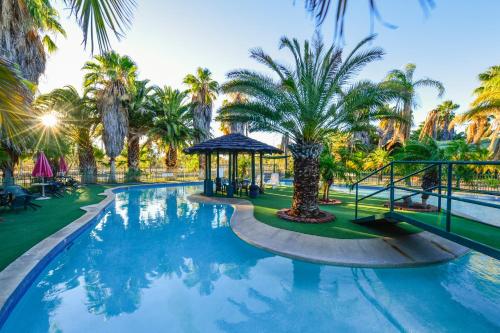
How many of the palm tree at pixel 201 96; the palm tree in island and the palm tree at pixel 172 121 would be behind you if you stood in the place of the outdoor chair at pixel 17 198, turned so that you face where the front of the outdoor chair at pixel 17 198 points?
0

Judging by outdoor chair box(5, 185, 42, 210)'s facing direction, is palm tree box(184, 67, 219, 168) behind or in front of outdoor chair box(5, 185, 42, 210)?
in front

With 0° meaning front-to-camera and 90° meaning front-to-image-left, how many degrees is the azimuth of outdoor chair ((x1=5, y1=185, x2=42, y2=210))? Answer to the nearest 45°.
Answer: approximately 270°

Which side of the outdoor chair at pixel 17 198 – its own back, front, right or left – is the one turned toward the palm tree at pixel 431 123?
front

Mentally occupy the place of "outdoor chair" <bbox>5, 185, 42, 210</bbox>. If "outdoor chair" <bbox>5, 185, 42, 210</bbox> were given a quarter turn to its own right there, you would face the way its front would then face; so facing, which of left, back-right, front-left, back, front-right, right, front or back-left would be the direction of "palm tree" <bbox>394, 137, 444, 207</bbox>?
front-left

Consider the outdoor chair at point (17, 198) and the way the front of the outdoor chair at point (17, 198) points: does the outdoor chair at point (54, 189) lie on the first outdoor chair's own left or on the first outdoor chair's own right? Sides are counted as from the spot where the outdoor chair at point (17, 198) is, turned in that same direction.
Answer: on the first outdoor chair's own left

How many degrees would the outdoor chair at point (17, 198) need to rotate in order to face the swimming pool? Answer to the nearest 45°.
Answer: approximately 90° to its right

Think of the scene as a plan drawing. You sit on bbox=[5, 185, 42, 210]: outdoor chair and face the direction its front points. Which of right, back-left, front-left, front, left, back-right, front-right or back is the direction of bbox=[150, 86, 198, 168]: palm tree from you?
front-left

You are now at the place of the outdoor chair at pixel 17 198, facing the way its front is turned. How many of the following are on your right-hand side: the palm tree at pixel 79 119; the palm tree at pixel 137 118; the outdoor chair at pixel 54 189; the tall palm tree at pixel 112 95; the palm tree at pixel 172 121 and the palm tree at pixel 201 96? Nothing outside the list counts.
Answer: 0

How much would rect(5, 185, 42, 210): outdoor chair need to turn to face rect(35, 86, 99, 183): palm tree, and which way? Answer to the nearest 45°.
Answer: approximately 90° to its left

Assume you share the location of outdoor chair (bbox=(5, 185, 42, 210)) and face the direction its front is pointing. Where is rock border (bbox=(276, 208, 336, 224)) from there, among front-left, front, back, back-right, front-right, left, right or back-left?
front-right

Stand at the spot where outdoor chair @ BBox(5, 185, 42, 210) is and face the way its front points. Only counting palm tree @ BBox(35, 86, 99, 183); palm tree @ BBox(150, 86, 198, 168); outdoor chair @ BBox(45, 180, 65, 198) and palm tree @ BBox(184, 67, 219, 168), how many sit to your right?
0

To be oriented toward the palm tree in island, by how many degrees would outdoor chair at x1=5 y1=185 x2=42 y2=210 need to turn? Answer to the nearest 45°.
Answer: approximately 45° to its right

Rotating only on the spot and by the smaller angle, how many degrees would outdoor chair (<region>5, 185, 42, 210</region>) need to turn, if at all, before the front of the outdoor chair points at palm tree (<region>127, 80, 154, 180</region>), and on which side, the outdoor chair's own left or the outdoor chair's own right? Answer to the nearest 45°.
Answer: approximately 45° to the outdoor chair's own left

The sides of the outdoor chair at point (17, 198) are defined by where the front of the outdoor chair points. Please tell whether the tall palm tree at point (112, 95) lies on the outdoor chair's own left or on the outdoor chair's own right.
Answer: on the outdoor chair's own left

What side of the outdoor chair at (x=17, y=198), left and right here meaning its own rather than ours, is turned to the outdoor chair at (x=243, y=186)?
front
